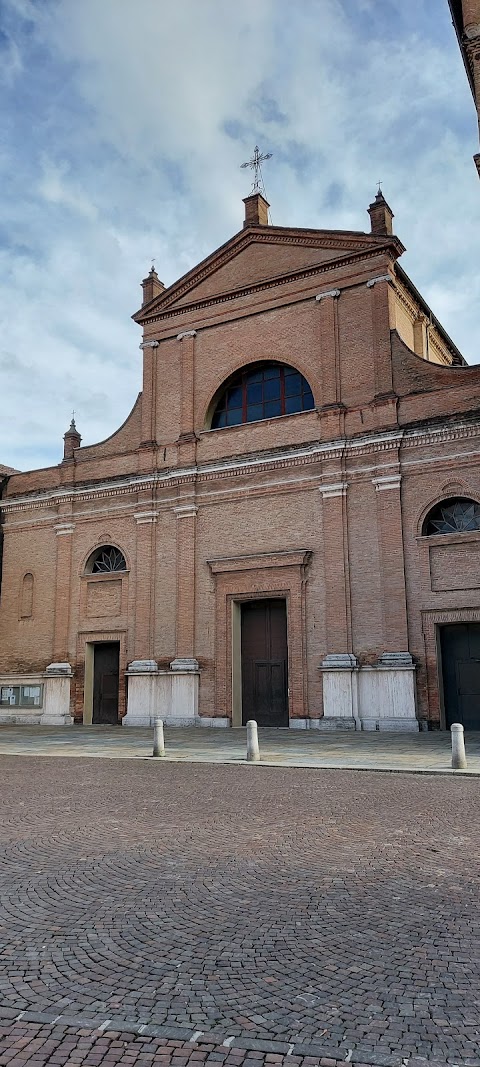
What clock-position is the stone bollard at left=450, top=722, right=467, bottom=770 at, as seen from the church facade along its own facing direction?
The stone bollard is roughly at 10 o'clock from the church facade.
